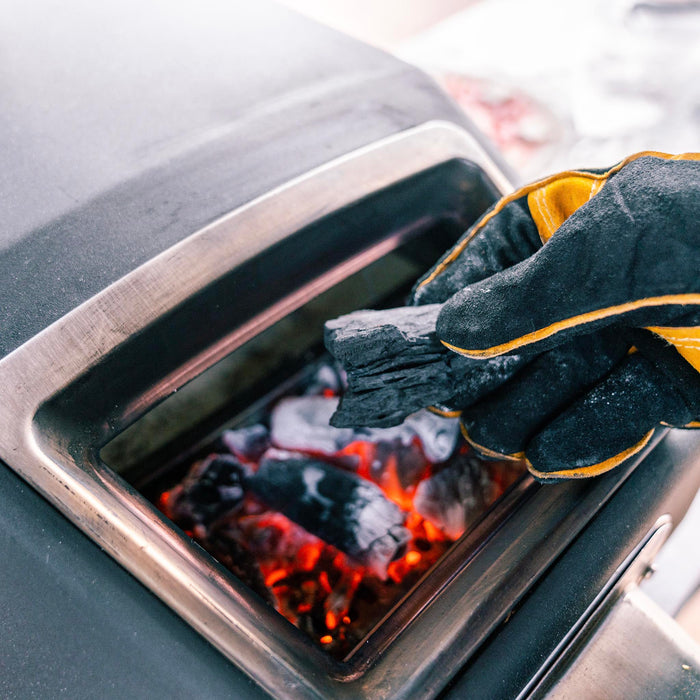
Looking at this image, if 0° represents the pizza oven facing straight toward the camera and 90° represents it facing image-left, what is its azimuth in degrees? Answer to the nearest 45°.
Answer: approximately 315°
